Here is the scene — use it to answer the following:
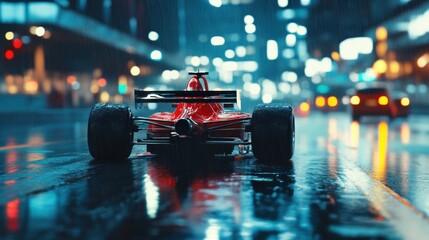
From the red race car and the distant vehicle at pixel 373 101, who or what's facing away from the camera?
the red race car

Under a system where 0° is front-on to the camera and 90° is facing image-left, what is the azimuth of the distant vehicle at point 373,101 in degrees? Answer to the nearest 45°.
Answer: approximately 0°

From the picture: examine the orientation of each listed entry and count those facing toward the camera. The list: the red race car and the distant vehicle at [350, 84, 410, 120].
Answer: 1

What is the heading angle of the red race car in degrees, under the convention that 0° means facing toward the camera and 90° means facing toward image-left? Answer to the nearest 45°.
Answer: approximately 180°
